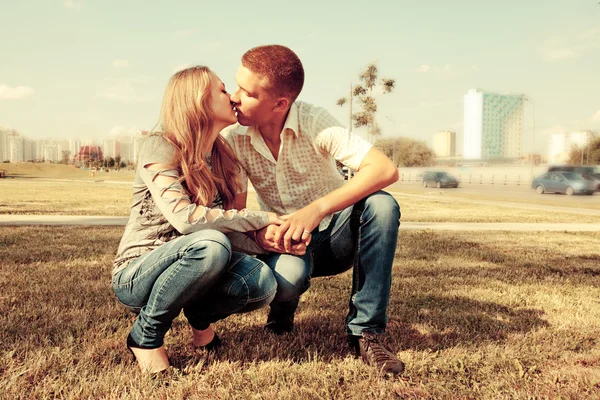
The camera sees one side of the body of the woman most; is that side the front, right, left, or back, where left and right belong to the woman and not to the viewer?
right

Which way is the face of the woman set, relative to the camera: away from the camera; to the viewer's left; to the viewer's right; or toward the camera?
to the viewer's right

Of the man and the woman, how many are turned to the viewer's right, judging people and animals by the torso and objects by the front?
1

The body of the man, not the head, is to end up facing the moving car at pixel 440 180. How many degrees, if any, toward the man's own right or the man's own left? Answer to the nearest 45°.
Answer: approximately 135° to the man's own right

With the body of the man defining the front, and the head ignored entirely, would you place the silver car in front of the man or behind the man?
behind

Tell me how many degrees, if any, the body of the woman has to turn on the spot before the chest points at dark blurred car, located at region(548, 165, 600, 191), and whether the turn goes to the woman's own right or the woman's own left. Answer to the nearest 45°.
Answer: approximately 45° to the woman's own left

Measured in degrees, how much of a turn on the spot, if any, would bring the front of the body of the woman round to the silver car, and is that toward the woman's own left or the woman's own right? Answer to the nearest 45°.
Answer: approximately 45° to the woman's own left

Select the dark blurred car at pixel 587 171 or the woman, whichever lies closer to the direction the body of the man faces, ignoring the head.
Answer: the woman
